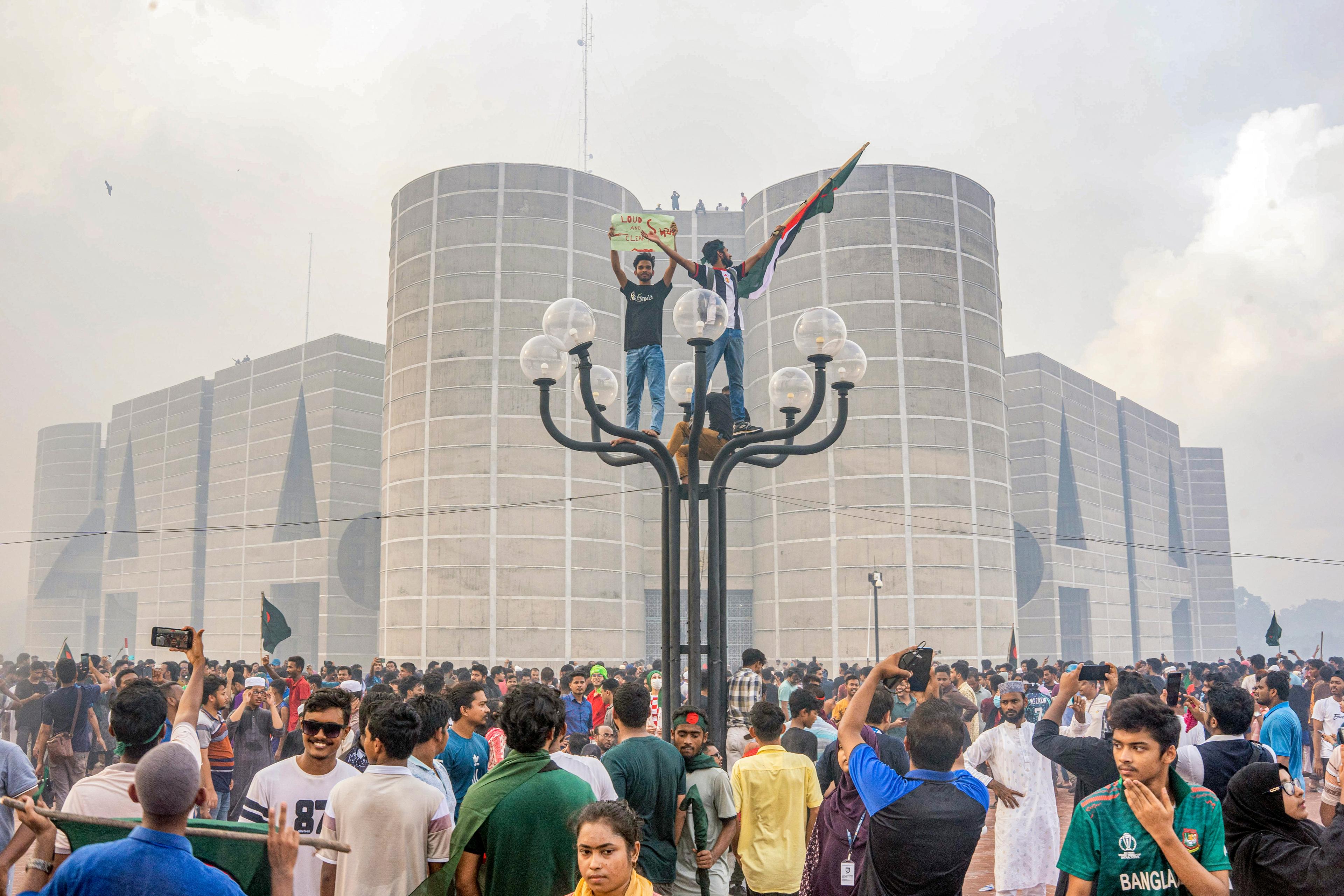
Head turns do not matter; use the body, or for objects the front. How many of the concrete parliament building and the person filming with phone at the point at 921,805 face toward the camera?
1

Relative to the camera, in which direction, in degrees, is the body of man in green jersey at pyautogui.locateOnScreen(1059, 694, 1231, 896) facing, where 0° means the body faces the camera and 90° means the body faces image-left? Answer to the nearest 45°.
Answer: approximately 0°

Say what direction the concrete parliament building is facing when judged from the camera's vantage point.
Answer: facing the viewer

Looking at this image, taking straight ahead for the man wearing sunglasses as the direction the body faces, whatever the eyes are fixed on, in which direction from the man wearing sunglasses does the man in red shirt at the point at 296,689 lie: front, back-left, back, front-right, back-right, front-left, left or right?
back

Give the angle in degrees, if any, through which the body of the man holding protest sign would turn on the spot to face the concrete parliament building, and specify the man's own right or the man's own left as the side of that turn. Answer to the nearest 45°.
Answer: approximately 180°

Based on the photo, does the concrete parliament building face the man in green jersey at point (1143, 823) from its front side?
yes

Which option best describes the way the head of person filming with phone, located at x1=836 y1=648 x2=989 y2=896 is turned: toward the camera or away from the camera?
away from the camera

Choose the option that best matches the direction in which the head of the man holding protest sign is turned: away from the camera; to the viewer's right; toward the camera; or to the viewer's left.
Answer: toward the camera

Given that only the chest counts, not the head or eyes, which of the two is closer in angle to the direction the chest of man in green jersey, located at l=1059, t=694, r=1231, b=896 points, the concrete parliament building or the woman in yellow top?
the woman in yellow top

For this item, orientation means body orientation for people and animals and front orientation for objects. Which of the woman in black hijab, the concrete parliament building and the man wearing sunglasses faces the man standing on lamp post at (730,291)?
the concrete parliament building

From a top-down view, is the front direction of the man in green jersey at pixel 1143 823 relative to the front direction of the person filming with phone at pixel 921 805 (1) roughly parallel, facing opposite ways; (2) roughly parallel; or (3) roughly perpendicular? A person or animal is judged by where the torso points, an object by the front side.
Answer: roughly parallel, facing opposite ways

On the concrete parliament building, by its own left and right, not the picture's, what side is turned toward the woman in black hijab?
front

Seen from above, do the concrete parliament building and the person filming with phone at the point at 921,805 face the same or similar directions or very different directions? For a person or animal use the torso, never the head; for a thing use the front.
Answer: very different directions

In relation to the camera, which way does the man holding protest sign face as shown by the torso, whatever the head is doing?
toward the camera

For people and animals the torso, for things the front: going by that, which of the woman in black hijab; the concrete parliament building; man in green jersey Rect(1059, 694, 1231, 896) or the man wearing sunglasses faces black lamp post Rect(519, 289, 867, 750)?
the concrete parliament building

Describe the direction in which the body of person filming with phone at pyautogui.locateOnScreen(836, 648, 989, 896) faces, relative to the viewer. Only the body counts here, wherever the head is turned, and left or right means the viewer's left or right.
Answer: facing away from the viewer
